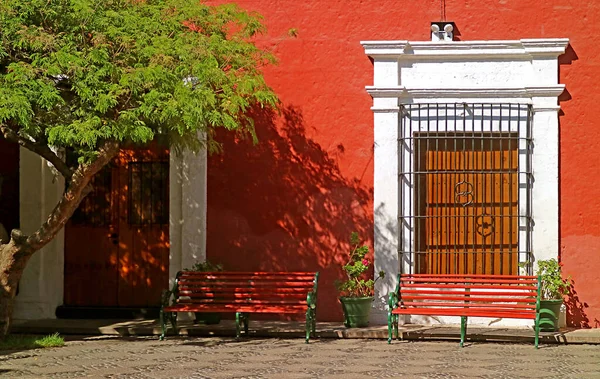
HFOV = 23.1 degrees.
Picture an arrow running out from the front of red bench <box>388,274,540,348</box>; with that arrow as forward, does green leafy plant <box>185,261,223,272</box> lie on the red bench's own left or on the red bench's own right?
on the red bench's own right

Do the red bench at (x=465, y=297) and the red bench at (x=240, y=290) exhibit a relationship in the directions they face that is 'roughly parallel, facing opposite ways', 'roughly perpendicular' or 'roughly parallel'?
roughly parallel

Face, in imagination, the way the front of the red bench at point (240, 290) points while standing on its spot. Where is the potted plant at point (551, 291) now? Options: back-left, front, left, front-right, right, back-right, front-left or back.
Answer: left

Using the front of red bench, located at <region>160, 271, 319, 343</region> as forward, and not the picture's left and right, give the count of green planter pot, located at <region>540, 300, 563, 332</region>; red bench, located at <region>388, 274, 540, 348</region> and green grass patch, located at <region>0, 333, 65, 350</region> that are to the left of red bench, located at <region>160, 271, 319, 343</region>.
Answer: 2

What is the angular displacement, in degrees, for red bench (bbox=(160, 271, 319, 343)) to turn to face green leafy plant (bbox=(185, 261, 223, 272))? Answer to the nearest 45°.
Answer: approximately 135° to its right

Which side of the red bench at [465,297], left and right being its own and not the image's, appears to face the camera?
front

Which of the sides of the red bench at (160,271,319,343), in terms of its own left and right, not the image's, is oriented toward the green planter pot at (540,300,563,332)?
left

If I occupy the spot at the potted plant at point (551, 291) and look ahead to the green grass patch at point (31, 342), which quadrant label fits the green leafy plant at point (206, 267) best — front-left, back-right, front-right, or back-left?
front-right

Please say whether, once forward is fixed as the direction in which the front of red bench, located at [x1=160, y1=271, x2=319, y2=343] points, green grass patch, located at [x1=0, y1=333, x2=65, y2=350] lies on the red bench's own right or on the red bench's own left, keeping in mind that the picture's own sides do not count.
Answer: on the red bench's own right

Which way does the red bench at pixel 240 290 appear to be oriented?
toward the camera

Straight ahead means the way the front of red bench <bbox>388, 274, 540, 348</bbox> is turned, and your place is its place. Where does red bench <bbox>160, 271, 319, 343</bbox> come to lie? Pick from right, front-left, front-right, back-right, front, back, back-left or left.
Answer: right

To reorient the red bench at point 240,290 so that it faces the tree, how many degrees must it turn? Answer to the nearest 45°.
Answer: approximately 45° to its right

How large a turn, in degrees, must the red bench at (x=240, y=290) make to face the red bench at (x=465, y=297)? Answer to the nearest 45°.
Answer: approximately 90° to its left

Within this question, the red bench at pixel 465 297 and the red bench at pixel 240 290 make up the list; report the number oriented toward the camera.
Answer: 2
